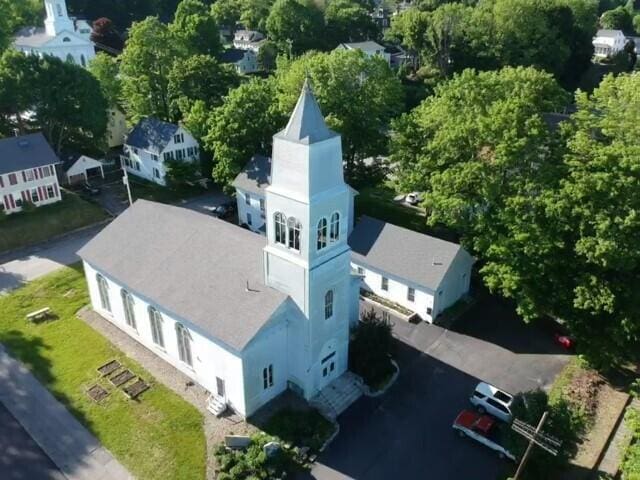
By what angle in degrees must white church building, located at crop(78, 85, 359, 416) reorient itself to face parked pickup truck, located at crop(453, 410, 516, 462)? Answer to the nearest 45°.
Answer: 0° — it already faces it

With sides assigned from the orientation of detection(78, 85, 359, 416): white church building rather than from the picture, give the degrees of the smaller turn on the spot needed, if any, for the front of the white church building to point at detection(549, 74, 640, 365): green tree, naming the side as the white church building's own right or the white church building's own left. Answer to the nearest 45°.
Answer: approximately 45° to the white church building's own left

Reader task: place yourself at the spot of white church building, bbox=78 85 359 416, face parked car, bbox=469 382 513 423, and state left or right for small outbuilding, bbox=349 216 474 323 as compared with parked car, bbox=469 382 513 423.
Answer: left

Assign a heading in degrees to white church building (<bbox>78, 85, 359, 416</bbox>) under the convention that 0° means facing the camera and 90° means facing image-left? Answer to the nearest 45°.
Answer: approximately 315°

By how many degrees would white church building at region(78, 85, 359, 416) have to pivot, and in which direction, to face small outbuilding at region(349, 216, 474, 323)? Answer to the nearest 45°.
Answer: approximately 90° to its left

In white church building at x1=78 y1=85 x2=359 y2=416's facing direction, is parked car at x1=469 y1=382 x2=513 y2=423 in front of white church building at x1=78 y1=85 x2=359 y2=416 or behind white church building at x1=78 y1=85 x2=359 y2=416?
in front
